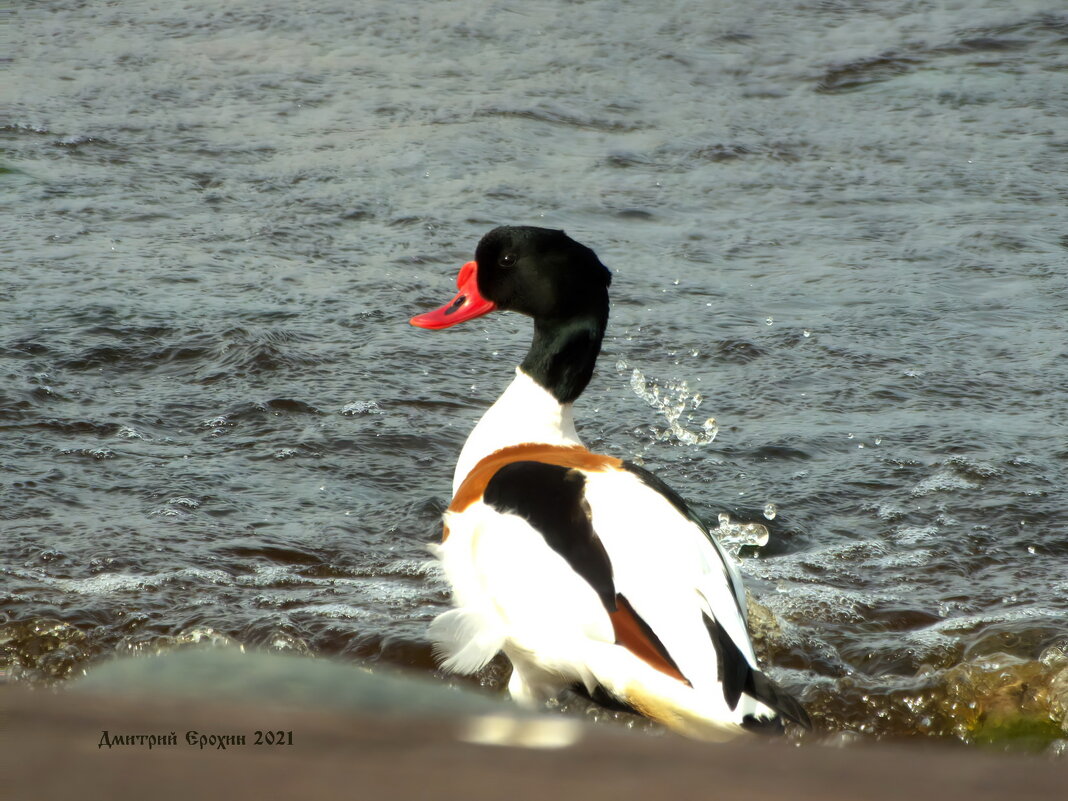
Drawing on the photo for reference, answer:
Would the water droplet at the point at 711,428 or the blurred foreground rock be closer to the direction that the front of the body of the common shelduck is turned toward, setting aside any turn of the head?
the water droplet

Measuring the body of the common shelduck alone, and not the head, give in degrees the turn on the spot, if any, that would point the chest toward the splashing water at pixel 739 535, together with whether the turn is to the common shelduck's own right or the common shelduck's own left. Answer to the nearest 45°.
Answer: approximately 45° to the common shelduck's own right

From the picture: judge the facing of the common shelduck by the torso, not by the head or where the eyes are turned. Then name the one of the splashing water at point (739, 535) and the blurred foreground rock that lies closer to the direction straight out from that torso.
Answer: the splashing water

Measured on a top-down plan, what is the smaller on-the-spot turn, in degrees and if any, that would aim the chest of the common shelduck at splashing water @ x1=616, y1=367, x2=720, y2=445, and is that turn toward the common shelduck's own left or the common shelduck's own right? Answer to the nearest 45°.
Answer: approximately 45° to the common shelduck's own right

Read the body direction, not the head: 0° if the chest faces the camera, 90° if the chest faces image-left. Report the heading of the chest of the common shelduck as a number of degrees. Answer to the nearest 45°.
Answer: approximately 135°

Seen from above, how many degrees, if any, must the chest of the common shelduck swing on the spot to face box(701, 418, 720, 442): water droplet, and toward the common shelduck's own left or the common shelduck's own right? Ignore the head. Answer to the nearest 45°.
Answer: approximately 45° to the common shelduck's own right
